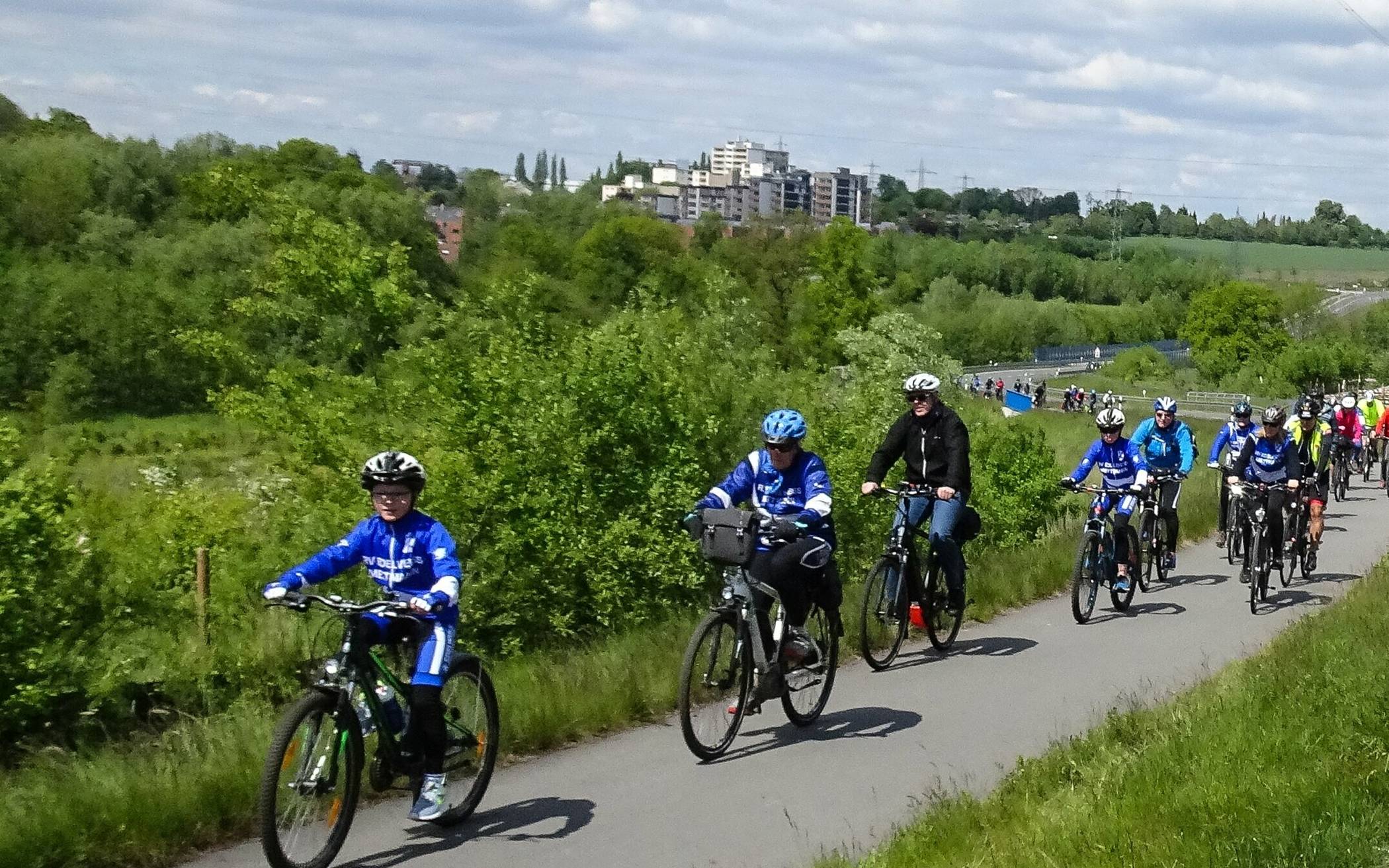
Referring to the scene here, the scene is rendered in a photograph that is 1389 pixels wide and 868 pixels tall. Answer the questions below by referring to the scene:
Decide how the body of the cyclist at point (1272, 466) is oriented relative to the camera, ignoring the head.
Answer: toward the camera

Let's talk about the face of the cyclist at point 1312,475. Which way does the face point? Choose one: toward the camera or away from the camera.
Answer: toward the camera

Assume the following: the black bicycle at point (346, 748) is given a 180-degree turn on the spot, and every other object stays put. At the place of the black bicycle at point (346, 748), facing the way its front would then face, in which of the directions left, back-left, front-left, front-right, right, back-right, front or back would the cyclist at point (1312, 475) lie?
front

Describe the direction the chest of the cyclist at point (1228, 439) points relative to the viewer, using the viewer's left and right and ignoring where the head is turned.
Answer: facing the viewer and to the left of the viewer

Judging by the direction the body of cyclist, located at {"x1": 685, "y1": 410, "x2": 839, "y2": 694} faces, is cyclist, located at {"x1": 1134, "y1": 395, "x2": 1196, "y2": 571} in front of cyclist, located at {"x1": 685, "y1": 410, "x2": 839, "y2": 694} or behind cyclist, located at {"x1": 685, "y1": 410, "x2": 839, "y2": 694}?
behind

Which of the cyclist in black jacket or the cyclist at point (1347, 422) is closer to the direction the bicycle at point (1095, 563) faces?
the cyclist in black jacket

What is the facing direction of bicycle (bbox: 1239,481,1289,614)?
toward the camera

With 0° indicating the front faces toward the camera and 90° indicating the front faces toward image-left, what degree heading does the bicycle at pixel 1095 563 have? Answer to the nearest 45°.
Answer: approximately 45°

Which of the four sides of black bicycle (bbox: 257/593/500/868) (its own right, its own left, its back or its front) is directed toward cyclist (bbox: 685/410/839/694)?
back

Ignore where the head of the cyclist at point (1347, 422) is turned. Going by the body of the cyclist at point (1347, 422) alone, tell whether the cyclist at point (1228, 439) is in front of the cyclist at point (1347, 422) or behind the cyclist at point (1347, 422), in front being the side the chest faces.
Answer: in front

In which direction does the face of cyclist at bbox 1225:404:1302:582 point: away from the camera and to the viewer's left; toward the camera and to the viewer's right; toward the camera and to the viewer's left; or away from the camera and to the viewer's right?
toward the camera and to the viewer's left

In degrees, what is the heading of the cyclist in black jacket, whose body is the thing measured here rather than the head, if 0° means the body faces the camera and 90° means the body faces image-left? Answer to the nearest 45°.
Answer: approximately 45°

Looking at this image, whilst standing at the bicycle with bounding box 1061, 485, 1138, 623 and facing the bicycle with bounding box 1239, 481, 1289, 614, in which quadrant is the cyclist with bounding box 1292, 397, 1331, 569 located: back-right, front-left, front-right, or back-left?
front-left

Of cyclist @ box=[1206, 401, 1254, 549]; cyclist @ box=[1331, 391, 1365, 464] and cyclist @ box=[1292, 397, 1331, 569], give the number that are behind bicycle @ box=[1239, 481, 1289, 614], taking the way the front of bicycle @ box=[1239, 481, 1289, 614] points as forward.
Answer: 3

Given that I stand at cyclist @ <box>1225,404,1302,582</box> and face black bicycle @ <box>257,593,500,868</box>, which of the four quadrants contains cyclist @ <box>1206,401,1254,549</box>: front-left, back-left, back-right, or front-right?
back-right

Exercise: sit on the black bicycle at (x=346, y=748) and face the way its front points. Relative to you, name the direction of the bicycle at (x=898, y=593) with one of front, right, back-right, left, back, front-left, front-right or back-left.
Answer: back

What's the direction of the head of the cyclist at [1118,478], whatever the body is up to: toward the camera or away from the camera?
toward the camera

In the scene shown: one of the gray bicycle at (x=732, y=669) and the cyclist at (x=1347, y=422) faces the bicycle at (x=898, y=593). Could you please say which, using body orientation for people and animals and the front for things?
the cyclist

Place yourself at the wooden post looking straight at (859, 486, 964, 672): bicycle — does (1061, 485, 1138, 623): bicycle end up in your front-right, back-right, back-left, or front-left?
front-left

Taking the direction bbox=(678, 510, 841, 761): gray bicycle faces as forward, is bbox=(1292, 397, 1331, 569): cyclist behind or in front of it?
behind

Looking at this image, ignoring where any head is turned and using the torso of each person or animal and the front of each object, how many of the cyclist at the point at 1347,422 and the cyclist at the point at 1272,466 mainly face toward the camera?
2
